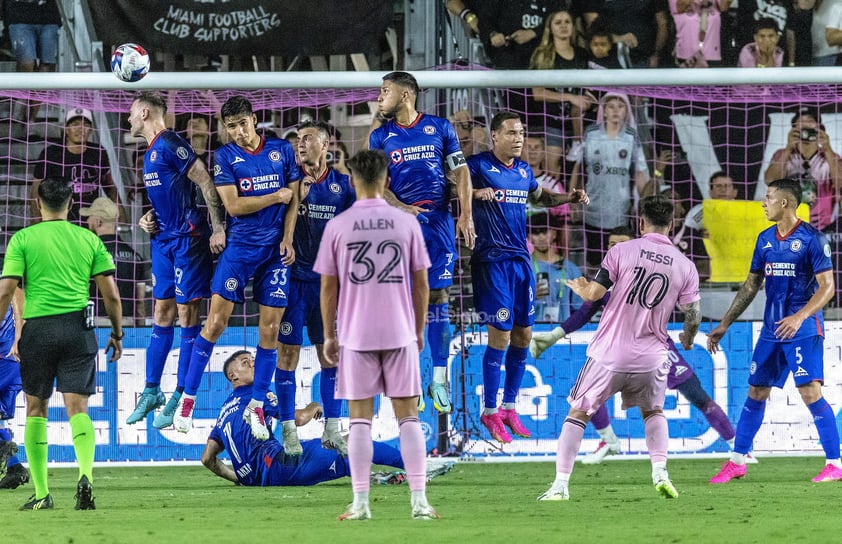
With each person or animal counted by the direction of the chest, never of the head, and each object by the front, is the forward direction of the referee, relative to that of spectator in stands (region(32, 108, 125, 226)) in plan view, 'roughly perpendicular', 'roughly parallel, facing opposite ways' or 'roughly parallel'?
roughly parallel, facing opposite ways

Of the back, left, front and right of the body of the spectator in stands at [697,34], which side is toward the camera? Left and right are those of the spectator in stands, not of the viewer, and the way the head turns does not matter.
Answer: front

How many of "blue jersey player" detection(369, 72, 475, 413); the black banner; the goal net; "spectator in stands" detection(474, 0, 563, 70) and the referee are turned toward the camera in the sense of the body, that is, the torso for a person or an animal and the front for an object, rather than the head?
4

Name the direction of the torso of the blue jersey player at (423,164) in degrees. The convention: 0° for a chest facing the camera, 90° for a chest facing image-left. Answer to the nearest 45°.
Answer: approximately 0°

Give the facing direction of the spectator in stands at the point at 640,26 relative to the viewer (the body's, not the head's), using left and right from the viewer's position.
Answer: facing the viewer

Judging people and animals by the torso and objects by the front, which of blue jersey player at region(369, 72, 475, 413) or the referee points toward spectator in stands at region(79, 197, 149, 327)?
the referee

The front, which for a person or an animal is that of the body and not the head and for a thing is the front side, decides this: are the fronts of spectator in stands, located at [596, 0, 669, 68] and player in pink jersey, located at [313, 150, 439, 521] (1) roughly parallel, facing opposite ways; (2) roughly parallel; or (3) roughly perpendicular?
roughly parallel, facing opposite ways

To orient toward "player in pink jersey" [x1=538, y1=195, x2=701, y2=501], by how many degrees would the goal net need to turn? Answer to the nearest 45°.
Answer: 0° — it already faces them

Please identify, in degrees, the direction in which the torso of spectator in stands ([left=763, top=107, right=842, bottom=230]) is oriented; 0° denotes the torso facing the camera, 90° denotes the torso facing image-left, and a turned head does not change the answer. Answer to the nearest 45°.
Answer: approximately 0°

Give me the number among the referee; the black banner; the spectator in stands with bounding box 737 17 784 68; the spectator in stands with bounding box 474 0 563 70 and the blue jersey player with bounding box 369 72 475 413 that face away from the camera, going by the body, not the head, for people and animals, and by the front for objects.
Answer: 1

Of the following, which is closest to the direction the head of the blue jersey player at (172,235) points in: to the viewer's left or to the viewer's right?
to the viewer's left

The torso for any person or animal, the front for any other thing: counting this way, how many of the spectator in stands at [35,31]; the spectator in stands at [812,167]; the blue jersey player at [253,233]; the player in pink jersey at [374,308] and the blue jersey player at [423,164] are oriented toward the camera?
4

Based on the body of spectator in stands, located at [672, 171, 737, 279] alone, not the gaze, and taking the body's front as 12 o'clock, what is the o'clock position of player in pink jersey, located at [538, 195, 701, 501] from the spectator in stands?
The player in pink jersey is roughly at 12 o'clock from the spectator in stands.

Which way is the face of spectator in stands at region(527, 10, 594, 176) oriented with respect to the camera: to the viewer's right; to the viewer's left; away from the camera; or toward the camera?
toward the camera

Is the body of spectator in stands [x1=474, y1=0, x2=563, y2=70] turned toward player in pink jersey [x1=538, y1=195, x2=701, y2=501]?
yes

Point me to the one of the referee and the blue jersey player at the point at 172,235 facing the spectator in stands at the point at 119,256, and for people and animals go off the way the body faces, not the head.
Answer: the referee

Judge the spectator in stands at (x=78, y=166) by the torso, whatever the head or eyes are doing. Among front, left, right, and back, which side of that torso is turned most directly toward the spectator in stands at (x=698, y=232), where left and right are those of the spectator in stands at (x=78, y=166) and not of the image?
left
